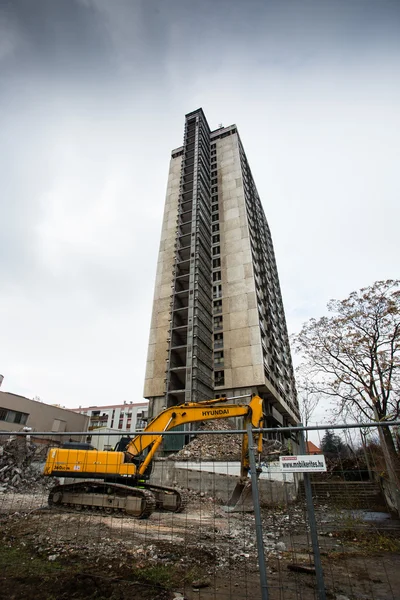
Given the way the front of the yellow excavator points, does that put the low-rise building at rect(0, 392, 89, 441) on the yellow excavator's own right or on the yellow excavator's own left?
on the yellow excavator's own left

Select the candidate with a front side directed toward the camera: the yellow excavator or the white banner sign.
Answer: the white banner sign

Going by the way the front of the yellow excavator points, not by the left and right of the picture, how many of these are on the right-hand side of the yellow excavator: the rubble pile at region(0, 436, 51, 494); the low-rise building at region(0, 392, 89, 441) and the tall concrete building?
0

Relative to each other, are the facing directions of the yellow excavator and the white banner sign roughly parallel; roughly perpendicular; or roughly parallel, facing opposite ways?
roughly perpendicular

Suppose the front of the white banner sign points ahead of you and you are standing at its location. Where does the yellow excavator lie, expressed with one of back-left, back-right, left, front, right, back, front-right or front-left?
back-right

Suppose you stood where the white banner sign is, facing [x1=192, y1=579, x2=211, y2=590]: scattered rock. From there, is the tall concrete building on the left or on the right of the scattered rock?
right

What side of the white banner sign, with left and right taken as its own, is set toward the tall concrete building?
back

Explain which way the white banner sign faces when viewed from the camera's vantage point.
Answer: facing the viewer

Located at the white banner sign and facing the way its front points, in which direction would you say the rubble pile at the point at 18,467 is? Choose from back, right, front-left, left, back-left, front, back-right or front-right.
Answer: back-right

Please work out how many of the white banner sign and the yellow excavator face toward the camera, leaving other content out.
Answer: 1

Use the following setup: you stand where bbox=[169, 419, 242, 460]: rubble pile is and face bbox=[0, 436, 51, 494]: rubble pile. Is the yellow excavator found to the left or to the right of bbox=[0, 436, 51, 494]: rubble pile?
left

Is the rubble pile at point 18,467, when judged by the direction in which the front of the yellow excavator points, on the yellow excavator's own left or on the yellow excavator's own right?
on the yellow excavator's own left

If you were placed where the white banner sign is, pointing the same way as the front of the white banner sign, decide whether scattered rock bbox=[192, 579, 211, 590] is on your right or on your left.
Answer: on your right

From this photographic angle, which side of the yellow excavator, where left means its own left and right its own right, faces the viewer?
right
